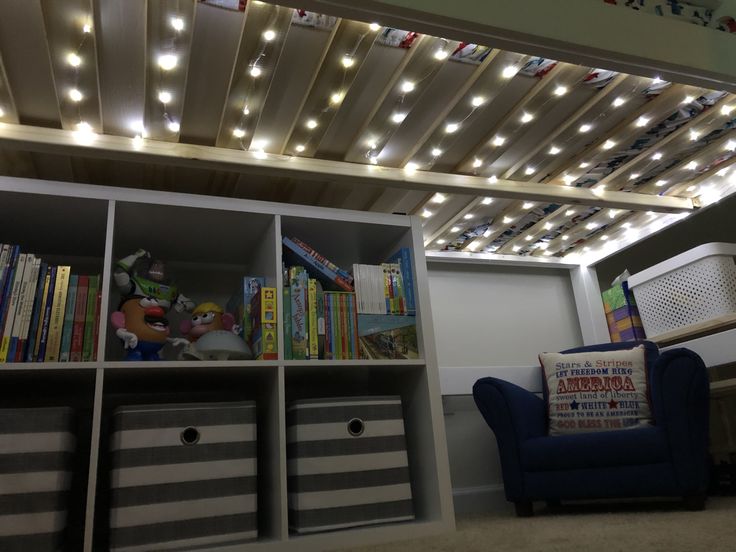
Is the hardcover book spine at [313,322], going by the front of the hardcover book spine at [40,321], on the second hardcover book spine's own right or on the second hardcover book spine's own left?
on the second hardcover book spine's own left

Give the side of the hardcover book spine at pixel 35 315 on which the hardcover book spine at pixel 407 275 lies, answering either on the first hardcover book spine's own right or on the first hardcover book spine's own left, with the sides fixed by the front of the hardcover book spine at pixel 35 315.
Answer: on the first hardcover book spine's own left

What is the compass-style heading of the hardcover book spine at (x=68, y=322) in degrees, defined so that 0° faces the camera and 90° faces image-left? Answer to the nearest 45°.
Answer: approximately 0°

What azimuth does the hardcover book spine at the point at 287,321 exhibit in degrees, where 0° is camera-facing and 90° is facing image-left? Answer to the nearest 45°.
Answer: approximately 0°

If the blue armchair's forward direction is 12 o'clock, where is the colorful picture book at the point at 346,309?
The colorful picture book is roughly at 2 o'clock from the blue armchair.
